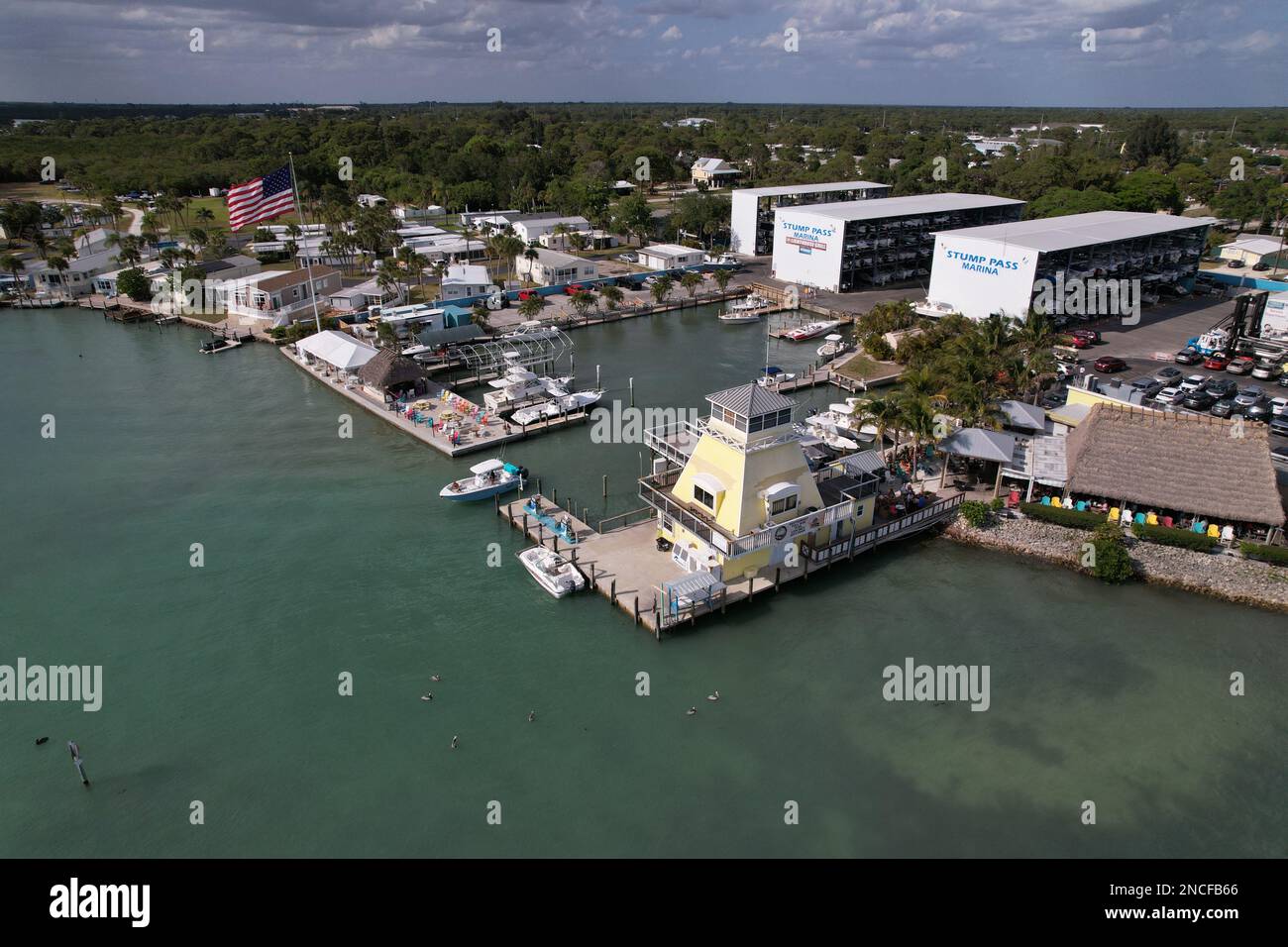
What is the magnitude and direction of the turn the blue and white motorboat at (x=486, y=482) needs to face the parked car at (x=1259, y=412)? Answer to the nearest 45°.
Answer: approximately 135° to its left

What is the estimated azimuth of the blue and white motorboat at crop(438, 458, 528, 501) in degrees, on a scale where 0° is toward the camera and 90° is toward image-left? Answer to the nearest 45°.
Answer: approximately 45°

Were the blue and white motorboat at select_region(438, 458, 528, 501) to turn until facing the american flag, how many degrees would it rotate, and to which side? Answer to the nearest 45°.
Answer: approximately 90° to its right

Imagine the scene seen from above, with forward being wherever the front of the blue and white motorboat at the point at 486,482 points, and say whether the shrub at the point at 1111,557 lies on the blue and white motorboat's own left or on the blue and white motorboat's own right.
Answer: on the blue and white motorboat's own left

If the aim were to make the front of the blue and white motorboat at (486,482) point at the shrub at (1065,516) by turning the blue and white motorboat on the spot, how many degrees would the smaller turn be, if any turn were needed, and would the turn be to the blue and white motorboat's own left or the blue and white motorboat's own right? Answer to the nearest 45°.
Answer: approximately 90° to the blue and white motorboat's own left

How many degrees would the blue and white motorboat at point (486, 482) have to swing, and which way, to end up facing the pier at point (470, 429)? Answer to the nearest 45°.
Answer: approximately 135° to its right

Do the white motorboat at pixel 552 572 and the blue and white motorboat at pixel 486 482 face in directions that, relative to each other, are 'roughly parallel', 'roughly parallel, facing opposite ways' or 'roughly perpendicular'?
roughly perpendicular
